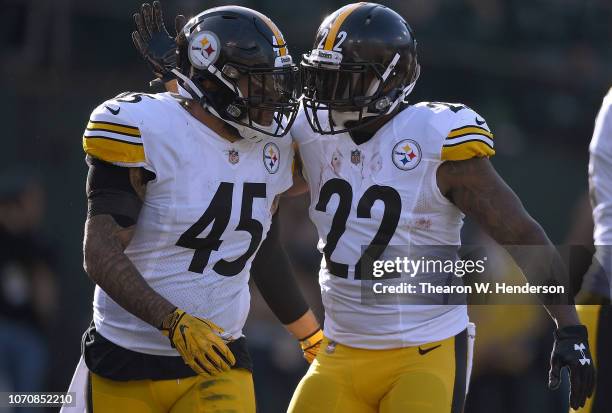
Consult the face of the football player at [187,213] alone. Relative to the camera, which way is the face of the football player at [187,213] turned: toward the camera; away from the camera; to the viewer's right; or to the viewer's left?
to the viewer's right

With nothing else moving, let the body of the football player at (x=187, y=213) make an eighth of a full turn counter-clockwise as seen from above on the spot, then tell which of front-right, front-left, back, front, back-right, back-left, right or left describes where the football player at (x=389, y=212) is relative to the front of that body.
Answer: front

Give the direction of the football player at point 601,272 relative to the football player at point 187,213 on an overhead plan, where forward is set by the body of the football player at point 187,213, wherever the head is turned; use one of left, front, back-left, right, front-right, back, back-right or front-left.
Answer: front-left

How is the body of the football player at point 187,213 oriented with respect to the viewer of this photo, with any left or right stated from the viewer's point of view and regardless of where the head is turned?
facing the viewer and to the right of the viewer

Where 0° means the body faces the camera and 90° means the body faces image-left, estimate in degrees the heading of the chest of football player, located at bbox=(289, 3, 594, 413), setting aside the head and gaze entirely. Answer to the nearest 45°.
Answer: approximately 45°
